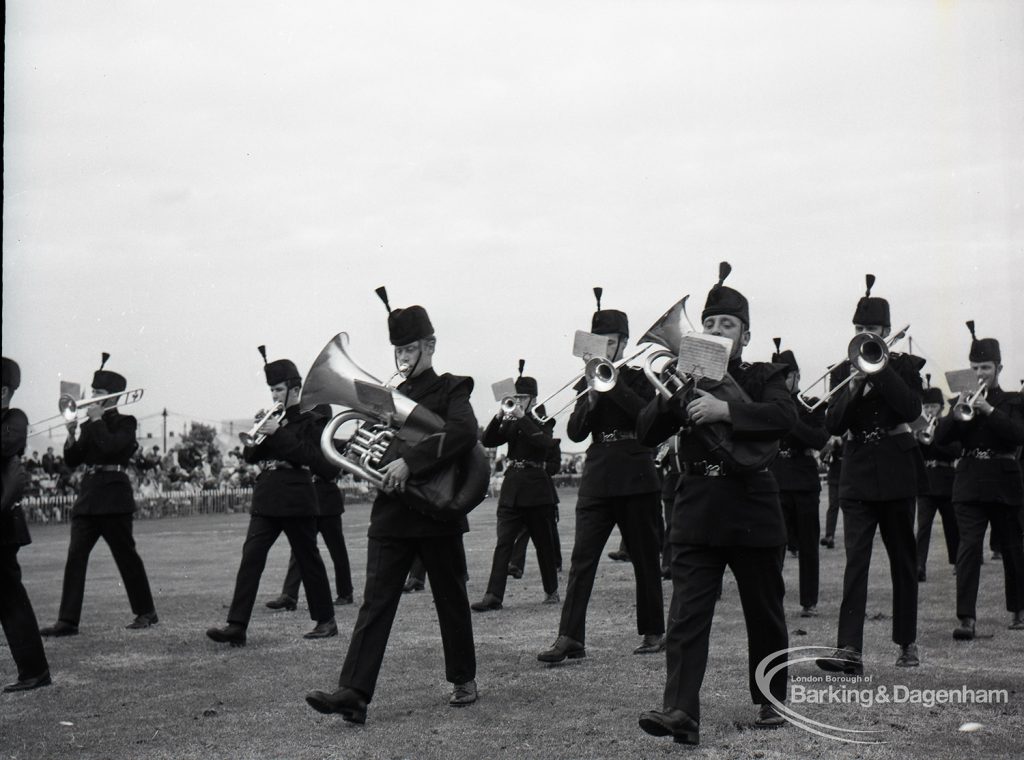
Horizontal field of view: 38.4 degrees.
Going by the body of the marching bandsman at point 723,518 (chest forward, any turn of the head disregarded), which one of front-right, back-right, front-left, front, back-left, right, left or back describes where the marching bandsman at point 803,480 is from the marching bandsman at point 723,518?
back-right

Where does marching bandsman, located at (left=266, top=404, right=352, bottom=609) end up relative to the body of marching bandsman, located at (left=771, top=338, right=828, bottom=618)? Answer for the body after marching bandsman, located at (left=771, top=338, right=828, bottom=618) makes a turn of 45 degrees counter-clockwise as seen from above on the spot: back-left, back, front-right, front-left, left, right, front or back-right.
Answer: right

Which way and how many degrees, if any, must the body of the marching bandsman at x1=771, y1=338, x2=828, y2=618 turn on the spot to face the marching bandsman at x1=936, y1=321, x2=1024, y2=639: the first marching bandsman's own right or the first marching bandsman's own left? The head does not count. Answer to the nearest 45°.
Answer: approximately 90° to the first marching bandsman's own left

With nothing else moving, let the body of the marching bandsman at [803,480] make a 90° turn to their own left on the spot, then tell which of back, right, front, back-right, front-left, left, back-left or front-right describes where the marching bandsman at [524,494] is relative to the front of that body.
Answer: back-right

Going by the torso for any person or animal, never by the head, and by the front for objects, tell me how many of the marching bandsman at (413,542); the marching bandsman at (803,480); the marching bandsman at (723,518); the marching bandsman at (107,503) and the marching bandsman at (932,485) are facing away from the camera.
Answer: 0

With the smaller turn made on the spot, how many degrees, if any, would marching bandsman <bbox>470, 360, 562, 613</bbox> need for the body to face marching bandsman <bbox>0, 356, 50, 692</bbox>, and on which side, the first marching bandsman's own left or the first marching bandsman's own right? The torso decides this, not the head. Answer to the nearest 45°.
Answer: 0° — they already face them

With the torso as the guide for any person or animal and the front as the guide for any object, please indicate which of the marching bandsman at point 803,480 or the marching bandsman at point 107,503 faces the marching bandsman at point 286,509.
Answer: the marching bandsman at point 803,480

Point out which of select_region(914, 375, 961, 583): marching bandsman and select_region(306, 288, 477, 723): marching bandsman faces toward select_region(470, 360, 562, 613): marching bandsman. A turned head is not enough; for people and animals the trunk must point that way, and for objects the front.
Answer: select_region(914, 375, 961, 583): marching bandsman

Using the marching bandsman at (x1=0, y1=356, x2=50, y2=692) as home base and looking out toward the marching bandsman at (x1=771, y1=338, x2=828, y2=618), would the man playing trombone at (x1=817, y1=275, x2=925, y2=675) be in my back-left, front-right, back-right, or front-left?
front-right

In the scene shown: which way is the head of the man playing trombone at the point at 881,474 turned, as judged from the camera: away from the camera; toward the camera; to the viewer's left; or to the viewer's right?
toward the camera

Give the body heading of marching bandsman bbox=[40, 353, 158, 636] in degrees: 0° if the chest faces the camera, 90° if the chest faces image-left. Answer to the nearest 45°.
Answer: approximately 45°

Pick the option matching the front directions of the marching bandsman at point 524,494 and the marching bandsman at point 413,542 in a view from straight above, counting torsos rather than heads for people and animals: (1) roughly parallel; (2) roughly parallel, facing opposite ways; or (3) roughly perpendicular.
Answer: roughly parallel

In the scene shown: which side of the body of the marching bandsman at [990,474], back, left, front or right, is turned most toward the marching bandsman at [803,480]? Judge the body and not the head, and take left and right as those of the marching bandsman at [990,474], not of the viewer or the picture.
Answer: right

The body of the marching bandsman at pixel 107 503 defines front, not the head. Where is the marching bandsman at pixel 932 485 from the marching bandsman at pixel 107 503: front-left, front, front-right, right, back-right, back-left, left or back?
back-left

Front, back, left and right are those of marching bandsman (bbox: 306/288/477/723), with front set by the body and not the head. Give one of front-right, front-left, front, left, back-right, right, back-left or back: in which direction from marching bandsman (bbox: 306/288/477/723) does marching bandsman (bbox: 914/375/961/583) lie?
back

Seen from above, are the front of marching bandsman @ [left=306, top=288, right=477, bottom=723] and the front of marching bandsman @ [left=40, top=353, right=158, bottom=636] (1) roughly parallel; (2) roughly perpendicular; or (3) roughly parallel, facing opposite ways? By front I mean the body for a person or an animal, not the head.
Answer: roughly parallel
